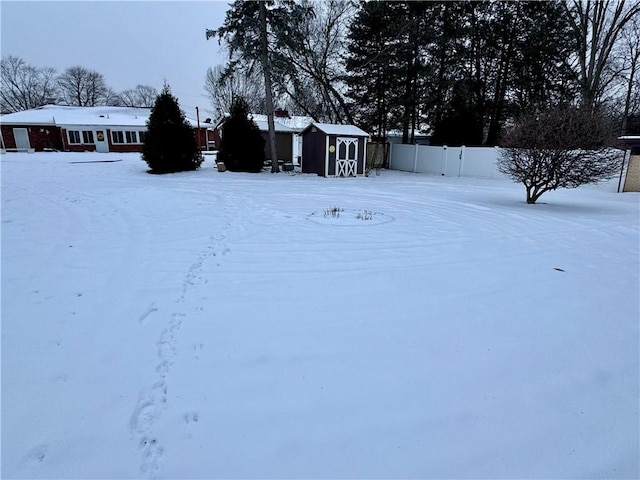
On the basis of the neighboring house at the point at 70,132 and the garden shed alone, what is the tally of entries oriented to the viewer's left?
0

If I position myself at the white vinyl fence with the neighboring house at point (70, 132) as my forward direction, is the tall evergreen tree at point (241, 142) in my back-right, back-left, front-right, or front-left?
front-left

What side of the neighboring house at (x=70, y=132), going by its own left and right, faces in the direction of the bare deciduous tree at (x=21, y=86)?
back

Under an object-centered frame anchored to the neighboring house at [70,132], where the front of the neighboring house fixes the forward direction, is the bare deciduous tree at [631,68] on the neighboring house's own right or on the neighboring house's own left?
on the neighboring house's own left

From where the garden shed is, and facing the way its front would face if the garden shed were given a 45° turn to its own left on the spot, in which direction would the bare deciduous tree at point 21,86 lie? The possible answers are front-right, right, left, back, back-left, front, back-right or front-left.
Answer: back-left

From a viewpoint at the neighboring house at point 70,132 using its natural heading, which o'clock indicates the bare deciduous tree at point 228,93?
The bare deciduous tree is roughly at 8 o'clock from the neighboring house.

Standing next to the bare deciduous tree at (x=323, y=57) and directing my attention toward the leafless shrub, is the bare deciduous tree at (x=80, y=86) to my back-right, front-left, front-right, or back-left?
back-right

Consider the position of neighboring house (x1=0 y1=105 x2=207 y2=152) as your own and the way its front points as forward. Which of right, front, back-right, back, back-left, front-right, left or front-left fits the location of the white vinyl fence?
front-left

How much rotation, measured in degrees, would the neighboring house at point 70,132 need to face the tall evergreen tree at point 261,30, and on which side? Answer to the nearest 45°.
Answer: approximately 45° to its left

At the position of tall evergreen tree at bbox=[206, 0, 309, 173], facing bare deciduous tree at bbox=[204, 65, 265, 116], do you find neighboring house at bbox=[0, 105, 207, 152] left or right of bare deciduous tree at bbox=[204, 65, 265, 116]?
left

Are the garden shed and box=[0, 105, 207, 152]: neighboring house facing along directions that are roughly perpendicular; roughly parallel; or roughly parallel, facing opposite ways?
roughly parallel

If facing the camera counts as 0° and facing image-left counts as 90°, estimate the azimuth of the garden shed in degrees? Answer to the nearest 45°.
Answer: approximately 315°

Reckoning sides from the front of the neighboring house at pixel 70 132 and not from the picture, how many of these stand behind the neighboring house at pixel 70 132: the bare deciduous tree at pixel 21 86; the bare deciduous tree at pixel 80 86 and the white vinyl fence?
2

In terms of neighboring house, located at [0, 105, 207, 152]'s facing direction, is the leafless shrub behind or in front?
in front

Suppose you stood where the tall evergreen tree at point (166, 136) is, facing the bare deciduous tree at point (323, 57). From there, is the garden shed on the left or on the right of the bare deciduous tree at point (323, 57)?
right

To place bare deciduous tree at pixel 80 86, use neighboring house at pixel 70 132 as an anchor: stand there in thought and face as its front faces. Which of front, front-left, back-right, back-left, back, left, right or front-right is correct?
back

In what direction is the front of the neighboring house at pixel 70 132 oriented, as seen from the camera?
facing the viewer

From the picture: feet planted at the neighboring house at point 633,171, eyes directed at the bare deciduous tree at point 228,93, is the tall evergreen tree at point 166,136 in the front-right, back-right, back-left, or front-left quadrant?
front-left

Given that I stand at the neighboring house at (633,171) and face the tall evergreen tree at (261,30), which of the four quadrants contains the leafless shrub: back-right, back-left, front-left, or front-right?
front-left

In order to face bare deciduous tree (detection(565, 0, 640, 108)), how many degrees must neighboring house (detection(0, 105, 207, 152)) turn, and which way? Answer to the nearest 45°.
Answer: approximately 45° to its left
